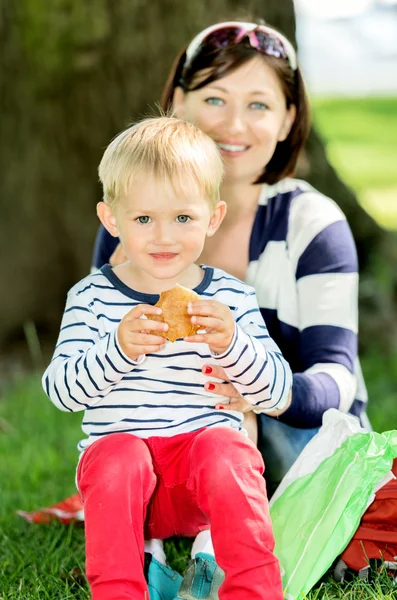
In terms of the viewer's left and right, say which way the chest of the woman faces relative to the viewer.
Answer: facing the viewer and to the left of the viewer

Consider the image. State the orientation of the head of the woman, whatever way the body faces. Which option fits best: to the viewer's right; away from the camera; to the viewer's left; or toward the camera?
toward the camera

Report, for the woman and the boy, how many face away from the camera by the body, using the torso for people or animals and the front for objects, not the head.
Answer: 0

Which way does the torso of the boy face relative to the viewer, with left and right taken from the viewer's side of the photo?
facing the viewer

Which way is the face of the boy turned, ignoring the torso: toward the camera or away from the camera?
toward the camera

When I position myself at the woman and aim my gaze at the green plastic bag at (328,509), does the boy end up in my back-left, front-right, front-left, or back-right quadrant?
front-right

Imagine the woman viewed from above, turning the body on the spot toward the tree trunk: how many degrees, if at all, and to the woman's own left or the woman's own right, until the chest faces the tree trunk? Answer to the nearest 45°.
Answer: approximately 180°

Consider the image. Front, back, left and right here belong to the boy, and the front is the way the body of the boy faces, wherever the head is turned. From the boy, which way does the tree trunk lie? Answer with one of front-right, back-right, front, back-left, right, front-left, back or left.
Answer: back

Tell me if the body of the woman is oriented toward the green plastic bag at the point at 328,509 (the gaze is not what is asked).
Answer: no

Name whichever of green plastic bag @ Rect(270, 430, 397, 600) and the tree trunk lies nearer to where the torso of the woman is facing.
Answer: the green plastic bag
